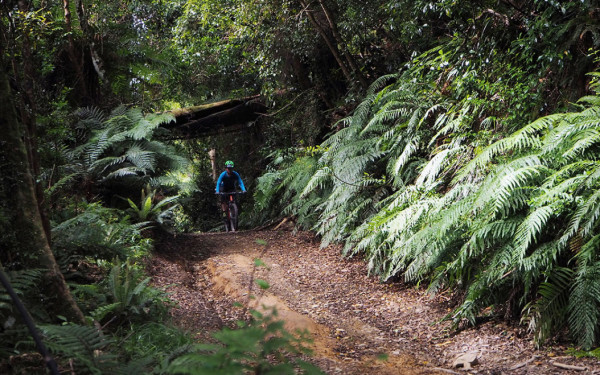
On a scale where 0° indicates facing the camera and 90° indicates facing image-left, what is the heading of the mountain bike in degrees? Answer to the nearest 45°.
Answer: approximately 0°

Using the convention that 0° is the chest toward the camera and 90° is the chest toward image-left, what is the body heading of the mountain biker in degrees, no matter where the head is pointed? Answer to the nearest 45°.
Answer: approximately 0°

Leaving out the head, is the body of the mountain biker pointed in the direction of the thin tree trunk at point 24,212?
yes
